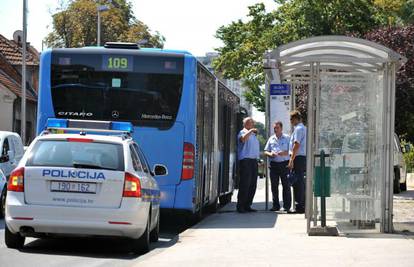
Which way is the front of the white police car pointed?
away from the camera

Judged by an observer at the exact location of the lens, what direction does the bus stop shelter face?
facing to the left of the viewer

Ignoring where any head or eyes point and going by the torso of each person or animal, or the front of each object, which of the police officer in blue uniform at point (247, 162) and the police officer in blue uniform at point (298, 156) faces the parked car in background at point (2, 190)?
the police officer in blue uniform at point (298, 156)

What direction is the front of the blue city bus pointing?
away from the camera

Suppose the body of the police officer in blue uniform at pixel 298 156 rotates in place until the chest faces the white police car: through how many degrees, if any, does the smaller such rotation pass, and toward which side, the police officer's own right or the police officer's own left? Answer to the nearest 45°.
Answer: approximately 45° to the police officer's own left

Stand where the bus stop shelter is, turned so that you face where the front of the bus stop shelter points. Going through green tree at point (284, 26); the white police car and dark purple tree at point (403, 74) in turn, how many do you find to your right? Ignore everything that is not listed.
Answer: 2

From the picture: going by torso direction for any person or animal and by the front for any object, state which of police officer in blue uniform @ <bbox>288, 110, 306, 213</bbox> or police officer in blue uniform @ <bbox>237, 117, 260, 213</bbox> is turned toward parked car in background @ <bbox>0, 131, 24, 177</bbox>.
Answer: police officer in blue uniform @ <bbox>288, 110, 306, 213</bbox>
